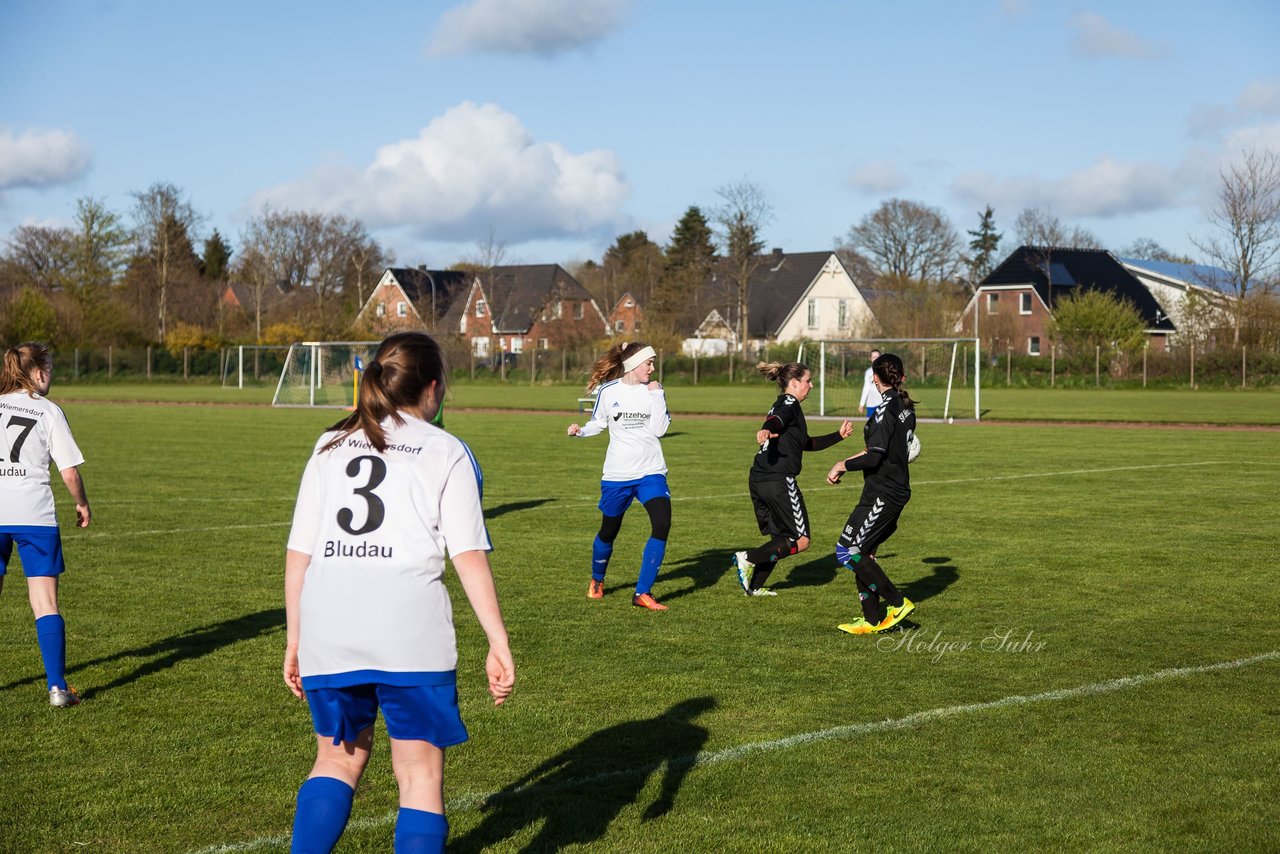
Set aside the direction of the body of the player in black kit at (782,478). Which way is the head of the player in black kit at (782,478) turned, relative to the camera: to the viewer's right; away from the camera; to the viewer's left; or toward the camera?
to the viewer's right

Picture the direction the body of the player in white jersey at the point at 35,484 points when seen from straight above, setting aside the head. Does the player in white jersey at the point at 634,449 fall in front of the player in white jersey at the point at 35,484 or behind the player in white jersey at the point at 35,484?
in front

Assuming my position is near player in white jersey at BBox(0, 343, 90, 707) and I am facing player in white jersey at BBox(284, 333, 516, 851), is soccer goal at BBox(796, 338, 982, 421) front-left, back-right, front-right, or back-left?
back-left

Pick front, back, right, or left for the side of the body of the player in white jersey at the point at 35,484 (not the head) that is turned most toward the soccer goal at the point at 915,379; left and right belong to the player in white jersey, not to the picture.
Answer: front

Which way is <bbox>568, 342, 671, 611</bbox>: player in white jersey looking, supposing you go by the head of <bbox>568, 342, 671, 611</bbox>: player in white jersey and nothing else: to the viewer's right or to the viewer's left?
to the viewer's right

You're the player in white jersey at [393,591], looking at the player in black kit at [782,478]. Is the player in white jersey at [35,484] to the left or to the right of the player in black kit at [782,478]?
left

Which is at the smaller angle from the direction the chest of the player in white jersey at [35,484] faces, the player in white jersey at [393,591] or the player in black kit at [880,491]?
the player in black kit

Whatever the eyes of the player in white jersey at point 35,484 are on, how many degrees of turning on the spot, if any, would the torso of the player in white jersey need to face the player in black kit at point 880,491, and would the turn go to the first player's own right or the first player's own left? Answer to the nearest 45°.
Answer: approximately 45° to the first player's own right

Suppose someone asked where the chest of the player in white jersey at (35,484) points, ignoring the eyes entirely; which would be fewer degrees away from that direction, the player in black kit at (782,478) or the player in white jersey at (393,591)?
the player in black kit

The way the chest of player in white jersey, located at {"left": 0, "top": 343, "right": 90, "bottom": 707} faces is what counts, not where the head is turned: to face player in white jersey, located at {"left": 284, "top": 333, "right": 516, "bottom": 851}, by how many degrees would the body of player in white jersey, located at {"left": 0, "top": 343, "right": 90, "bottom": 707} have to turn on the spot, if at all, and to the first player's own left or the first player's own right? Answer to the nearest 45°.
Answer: approximately 135° to the first player's own right

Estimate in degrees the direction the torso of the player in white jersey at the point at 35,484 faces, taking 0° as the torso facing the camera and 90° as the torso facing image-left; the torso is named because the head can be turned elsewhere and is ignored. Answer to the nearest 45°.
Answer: approximately 225°
